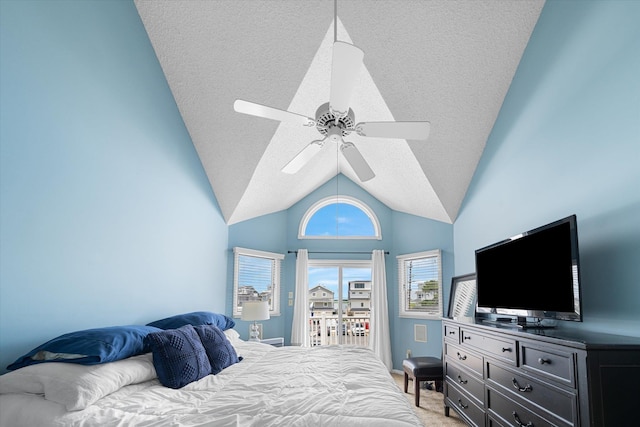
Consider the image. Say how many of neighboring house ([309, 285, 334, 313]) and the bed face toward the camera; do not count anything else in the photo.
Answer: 1

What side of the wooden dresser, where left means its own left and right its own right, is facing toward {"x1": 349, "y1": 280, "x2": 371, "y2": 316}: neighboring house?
right

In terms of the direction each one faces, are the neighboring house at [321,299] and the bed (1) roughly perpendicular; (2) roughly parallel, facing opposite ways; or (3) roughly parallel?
roughly perpendicular

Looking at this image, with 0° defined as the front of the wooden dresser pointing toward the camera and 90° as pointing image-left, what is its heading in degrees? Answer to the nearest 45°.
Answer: approximately 45°

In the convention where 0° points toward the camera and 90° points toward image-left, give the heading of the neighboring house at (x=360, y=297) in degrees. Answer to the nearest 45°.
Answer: approximately 0°

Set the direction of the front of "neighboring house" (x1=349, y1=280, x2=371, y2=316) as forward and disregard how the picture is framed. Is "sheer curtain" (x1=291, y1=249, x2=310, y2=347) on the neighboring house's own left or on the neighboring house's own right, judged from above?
on the neighboring house's own right

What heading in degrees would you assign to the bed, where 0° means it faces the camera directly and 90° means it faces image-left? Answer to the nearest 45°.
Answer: approximately 270°
